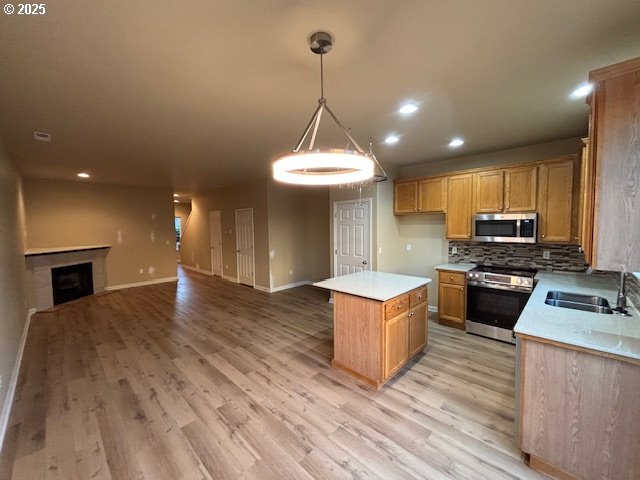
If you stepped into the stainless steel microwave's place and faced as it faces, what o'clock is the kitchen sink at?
The kitchen sink is roughly at 11 o'clock from the stainless steel microwave.

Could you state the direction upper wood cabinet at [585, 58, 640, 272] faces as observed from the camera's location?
facing to the left of the viewer

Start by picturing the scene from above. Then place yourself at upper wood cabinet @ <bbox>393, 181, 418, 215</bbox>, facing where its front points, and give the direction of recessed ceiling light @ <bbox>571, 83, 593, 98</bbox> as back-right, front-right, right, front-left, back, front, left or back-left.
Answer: front-left

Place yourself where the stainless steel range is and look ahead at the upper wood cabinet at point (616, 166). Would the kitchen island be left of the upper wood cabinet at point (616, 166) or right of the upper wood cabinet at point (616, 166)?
right

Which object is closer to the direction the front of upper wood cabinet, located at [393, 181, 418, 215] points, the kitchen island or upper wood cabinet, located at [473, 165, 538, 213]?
the kitchen island

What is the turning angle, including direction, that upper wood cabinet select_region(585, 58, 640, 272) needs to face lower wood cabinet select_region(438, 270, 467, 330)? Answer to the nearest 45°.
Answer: approximately 45° to its right

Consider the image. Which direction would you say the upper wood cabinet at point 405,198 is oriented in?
toward the camera

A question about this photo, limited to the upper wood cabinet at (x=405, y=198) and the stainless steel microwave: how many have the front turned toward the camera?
2

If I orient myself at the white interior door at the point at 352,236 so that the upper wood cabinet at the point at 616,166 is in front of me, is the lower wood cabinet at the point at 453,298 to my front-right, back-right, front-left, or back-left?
front-left

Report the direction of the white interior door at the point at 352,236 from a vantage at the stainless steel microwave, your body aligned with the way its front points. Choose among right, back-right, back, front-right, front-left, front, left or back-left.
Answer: right

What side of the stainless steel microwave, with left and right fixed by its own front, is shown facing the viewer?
front

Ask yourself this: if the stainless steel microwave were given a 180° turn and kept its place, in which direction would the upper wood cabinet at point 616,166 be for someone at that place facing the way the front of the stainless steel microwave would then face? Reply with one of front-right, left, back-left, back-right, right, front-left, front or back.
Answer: back

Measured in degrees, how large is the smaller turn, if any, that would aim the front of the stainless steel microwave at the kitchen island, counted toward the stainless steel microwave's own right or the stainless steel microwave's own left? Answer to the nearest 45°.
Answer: approximately 45° to the stainless steel microwave's own right
